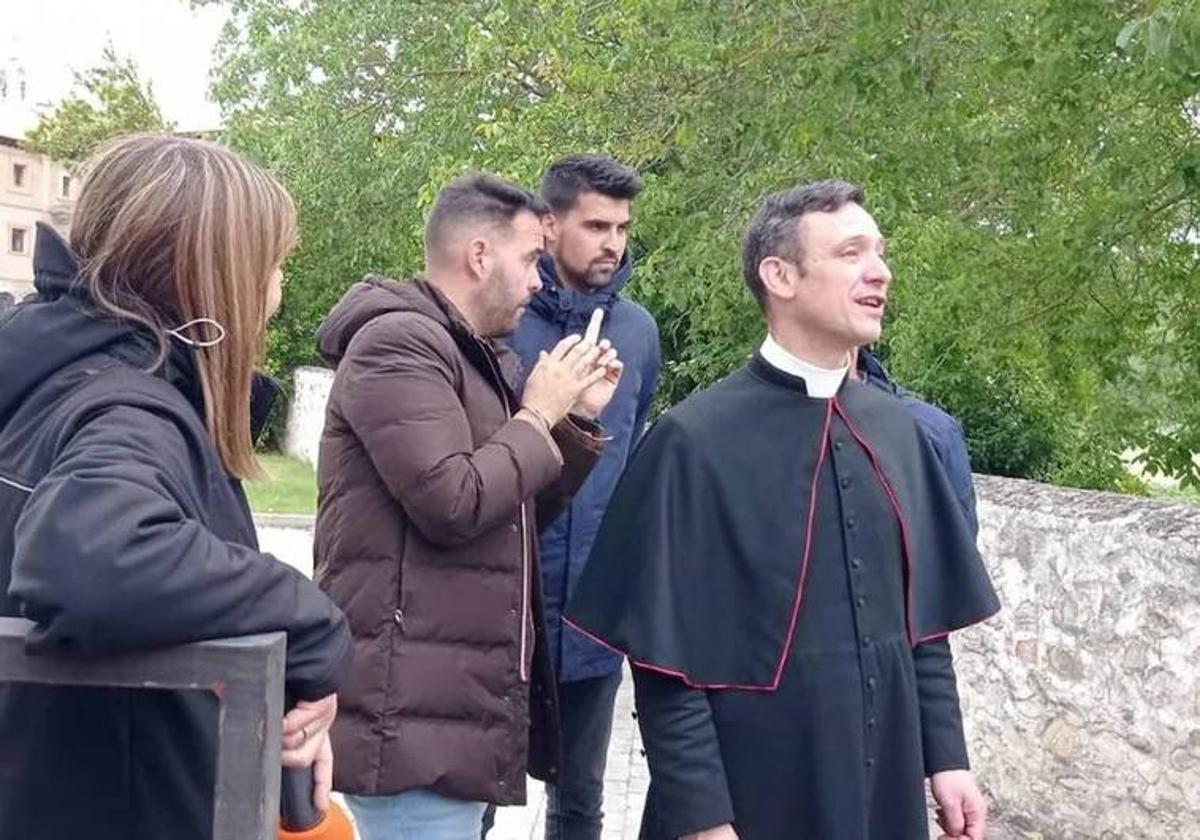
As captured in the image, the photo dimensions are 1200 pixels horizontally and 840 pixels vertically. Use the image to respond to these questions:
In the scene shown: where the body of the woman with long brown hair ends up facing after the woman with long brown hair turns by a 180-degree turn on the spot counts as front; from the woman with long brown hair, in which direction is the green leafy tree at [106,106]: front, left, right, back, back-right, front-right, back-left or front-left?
right

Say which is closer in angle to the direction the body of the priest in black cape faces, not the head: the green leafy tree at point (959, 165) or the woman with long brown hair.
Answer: the woman with long brown hair

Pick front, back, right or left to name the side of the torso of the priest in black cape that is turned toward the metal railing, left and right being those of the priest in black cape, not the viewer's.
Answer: right

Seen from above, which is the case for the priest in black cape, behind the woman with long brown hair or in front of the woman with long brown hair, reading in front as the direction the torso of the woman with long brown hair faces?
in front

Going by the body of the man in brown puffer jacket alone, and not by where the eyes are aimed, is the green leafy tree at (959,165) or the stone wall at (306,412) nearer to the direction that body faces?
the green leafy tree

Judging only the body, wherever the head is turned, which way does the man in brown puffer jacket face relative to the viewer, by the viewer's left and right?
facing to the right of the viewer

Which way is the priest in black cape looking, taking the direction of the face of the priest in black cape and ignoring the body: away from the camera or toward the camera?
toward the camera

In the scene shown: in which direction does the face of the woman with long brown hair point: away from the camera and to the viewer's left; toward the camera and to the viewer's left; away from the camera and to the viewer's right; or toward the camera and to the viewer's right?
away from the camera and to the viewer's right

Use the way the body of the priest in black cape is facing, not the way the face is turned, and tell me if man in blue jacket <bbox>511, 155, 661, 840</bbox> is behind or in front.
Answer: behind

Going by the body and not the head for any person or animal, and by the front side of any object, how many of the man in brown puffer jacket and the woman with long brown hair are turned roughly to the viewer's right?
2

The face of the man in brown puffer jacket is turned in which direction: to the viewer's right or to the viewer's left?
to the viewer's right

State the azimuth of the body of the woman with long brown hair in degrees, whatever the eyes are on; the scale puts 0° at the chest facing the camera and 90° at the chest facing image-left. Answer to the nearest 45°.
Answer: approximately 270°

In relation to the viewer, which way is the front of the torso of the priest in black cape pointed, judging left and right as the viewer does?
facing the viewer and to the right of the viewer

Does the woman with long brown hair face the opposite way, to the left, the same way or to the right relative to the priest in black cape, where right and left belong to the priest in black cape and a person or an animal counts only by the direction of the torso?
to the left

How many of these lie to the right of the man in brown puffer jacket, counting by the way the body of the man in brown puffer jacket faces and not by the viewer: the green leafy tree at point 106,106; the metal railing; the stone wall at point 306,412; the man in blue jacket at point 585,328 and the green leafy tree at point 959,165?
1
